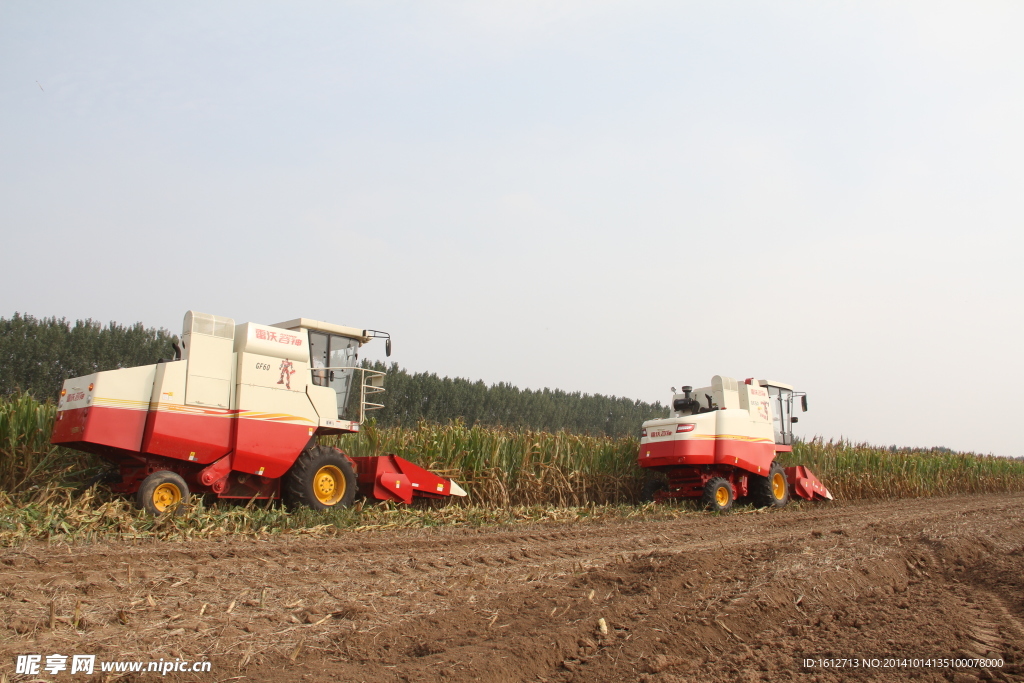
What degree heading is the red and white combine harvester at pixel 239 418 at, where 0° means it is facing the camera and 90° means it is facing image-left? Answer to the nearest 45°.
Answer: approximately 270°

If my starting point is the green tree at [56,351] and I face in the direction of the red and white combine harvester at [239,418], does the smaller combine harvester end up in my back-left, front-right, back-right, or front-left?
front-left

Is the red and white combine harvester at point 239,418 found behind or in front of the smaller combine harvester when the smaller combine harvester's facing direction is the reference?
behind

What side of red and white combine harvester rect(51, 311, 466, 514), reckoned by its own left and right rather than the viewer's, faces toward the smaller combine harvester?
front

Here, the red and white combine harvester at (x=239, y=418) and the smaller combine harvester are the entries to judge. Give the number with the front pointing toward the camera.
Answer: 0

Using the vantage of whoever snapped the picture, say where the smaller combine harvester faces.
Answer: facing away from the viewer and to the right of the viewer

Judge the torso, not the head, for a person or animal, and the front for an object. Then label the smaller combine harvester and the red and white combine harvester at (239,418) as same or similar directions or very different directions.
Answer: same or similar directions

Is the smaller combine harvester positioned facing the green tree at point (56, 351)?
no

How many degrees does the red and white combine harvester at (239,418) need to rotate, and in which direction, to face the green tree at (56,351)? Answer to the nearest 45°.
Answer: approximately 90° to its left
